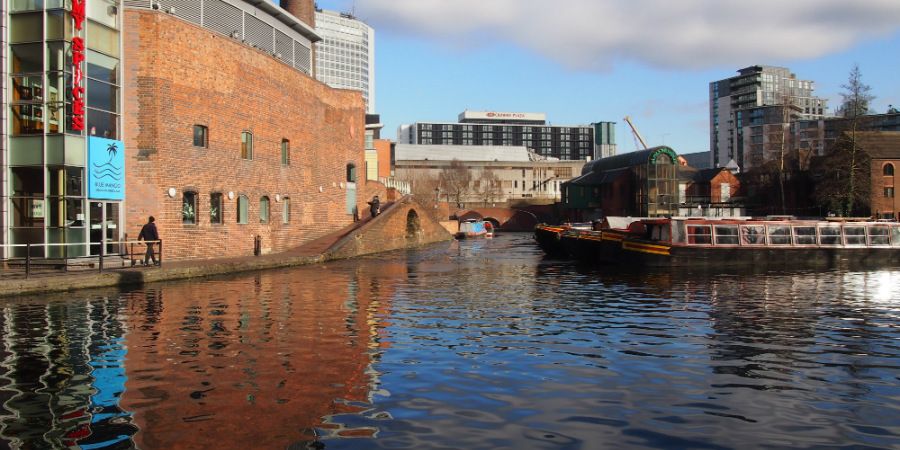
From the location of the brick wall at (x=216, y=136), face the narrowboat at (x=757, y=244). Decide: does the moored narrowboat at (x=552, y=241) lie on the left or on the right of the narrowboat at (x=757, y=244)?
left

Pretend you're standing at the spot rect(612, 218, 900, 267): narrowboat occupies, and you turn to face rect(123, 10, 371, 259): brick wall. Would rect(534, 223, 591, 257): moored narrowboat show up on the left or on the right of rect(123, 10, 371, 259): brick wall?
right

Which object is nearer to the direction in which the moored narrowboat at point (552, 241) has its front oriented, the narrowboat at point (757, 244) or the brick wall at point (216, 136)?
the brick wall
